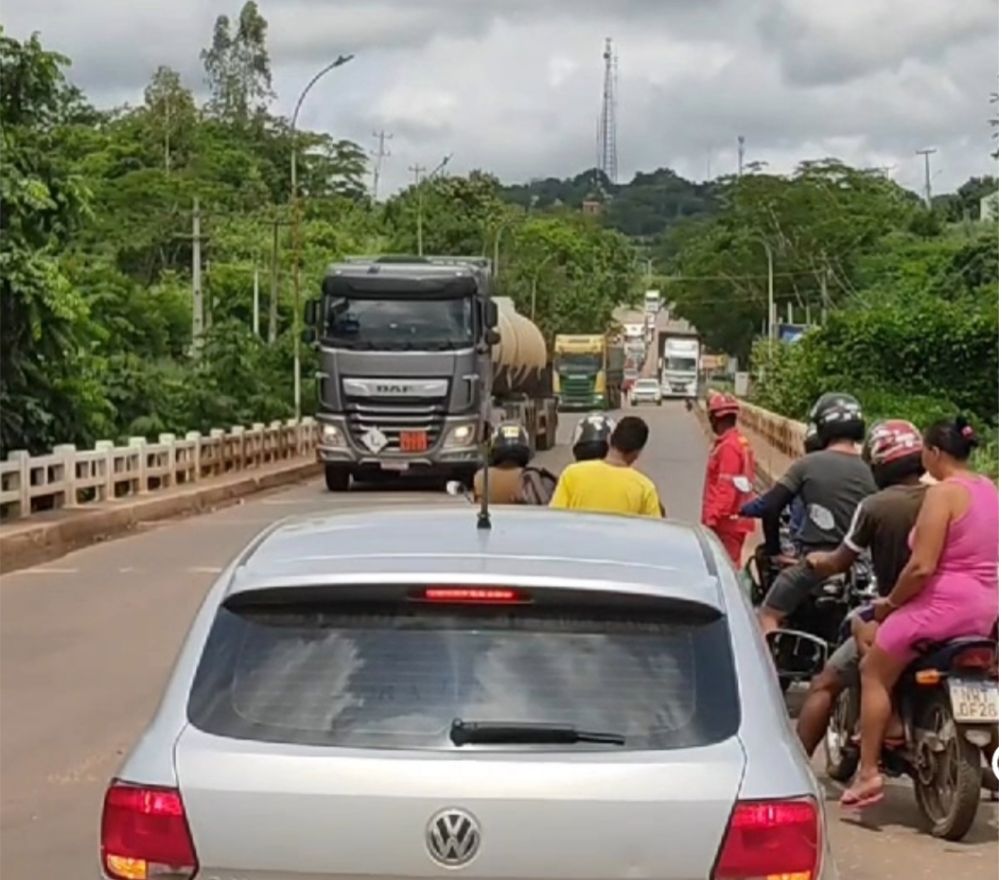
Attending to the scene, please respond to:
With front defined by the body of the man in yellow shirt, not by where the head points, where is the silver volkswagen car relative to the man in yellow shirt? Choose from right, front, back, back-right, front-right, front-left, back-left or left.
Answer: back

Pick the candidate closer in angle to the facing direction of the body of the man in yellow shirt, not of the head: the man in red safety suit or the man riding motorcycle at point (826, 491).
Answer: the man in red safety suit

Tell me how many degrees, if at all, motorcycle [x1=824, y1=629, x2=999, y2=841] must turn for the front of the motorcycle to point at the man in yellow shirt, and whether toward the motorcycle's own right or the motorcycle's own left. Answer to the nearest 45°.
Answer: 0° — it already faces them

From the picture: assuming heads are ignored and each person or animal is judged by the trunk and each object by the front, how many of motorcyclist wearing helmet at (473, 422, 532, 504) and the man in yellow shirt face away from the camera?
2

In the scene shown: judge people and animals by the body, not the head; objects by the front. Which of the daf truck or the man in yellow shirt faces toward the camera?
the daf truck

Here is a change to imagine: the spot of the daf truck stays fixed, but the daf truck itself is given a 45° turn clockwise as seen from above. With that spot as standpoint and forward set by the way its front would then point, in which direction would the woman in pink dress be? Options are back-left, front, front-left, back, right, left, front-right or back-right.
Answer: front-left

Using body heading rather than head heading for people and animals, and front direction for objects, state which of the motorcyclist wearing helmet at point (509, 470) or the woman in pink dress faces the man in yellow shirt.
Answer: the woman in pink dress

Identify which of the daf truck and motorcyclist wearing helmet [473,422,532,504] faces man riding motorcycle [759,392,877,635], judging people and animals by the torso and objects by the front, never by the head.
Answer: the daf truck

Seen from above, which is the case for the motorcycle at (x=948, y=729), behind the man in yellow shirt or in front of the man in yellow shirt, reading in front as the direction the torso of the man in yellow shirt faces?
behind

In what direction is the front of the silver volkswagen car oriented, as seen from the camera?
facing away from the viewer

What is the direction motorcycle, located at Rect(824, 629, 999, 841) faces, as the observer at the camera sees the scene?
facing away from the viewer and to the left of the viewer

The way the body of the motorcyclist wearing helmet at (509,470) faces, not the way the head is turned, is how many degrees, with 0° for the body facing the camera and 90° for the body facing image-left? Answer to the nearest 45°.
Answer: approximately 180°

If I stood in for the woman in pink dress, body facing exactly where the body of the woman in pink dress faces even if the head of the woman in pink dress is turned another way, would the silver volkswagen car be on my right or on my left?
on my left

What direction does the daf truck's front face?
toward the camera

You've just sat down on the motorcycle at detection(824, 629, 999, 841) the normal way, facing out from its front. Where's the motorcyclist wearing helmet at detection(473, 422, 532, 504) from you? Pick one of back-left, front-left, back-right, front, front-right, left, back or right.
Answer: front

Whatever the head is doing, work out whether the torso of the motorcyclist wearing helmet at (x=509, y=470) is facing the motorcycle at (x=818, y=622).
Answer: no

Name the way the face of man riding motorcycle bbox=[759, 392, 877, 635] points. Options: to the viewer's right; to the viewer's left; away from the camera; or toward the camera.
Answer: away from the camera

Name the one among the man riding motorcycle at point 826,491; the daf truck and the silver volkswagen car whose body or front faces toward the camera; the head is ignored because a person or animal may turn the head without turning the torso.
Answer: the daf truck

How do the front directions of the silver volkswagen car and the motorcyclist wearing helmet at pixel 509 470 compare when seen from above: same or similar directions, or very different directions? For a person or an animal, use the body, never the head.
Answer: same or similar directions

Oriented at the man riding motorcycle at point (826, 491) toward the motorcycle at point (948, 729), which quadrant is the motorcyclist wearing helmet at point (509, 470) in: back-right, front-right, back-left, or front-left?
back-right

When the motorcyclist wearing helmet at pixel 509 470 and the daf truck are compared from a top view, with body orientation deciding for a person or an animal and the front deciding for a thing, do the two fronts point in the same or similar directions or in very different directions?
very different directions

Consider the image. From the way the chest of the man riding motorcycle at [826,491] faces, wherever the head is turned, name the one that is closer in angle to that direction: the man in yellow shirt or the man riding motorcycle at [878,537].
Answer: the man in yellow shirt

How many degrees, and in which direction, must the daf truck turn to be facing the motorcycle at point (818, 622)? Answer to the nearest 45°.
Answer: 0° — it already faces it

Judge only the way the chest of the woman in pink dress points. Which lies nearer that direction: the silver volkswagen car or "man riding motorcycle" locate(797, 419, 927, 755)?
the man riding motorcycle

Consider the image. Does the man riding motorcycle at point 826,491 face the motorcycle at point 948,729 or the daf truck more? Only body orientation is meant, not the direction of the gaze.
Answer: the daf truck
